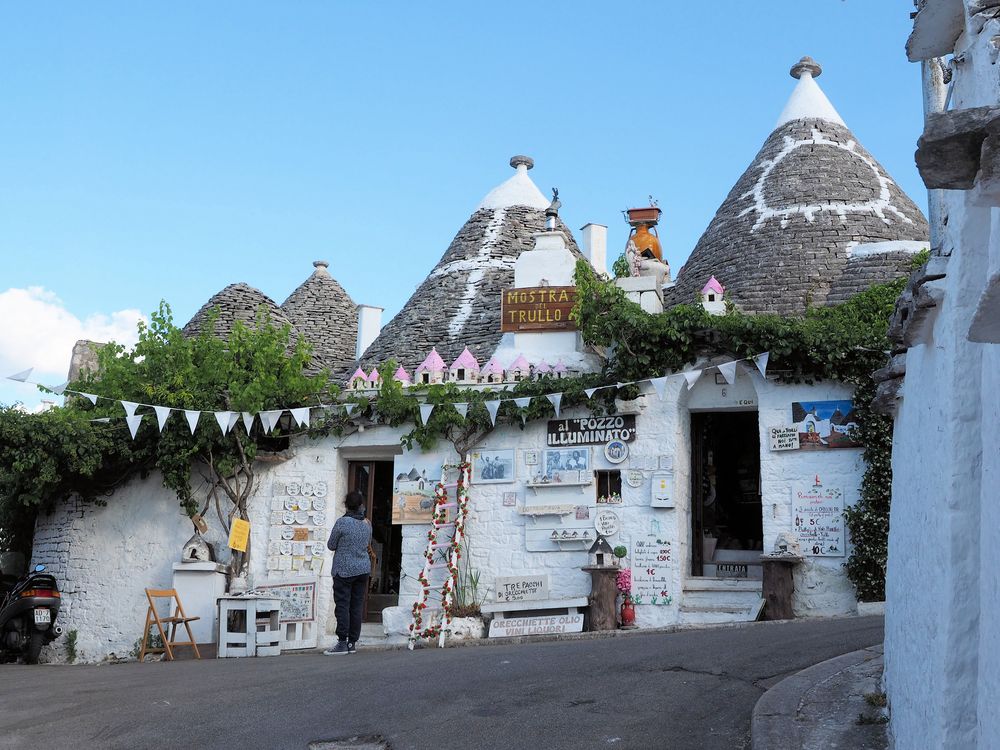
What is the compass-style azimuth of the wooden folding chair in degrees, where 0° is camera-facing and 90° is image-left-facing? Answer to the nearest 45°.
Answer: approximately 315°

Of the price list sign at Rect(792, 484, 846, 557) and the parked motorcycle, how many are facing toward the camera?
1

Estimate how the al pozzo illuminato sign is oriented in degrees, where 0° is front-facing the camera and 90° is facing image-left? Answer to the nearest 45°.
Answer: approximately 0°

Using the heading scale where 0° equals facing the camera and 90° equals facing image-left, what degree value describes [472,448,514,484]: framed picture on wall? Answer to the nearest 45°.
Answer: approximately 0°

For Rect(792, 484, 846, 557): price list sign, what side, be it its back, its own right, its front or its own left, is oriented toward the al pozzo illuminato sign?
right

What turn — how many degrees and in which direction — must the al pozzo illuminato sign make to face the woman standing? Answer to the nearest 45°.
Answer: approximately 45° to its right

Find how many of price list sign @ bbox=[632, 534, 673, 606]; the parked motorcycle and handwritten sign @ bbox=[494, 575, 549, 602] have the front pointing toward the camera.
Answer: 2

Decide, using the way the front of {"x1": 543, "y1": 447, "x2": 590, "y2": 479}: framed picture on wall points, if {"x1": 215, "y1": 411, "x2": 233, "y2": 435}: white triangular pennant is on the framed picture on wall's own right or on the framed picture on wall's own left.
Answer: on the framed picture on wall's own right

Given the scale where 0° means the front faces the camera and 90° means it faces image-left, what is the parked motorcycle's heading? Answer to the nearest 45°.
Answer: approximately 135°
